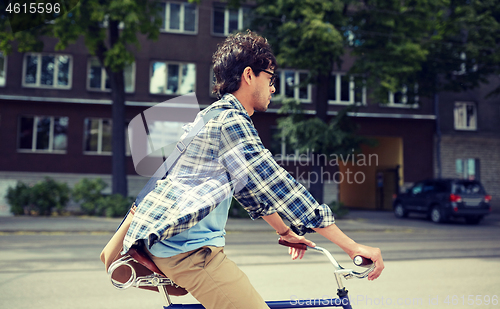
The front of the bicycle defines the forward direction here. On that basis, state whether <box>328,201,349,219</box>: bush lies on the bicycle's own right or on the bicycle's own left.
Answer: on the bicycle's own left

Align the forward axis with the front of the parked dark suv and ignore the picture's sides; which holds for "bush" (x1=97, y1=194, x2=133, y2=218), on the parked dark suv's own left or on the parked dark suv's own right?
on the parked dark suv's own left

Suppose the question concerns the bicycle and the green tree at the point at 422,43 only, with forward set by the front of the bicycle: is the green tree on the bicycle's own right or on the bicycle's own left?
on the bicycle's own left

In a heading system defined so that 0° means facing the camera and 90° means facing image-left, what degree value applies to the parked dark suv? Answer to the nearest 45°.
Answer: approximately 135°

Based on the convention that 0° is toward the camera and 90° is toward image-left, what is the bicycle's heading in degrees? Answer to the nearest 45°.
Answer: approximately 270°

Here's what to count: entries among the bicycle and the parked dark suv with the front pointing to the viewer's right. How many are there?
1

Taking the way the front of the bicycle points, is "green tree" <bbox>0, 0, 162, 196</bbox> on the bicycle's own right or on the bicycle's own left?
on the bicycle's own left

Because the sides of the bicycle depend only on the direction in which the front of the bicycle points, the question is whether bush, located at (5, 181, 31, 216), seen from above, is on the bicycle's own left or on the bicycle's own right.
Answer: on the bicycle's own left
